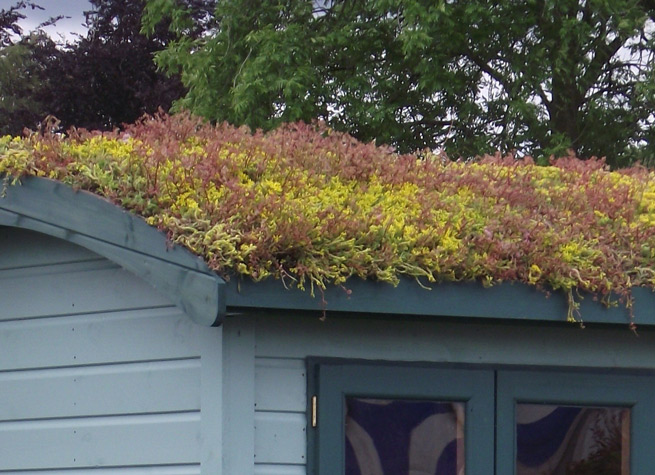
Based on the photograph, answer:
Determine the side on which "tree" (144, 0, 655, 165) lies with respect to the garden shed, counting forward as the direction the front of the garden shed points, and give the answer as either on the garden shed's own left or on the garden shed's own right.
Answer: on the garden shed's own left

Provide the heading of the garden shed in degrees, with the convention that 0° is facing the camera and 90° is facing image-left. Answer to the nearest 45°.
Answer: approximately 315°

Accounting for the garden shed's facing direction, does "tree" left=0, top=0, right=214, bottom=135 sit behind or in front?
behind

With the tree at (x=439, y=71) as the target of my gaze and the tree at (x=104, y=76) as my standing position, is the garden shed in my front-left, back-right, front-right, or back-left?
front-right

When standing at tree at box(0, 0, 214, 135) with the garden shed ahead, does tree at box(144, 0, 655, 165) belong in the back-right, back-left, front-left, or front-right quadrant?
front-left
